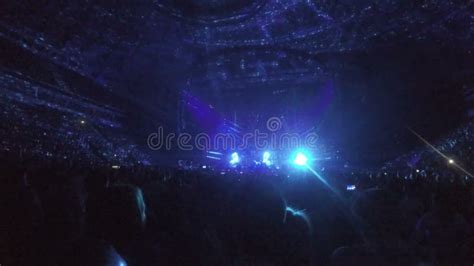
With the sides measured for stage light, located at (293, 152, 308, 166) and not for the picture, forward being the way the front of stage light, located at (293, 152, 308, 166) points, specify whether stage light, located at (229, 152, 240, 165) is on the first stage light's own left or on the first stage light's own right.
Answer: on the first stage light's own right

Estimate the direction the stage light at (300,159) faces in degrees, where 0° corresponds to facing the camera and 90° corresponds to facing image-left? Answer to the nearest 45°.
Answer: approximately 0°
